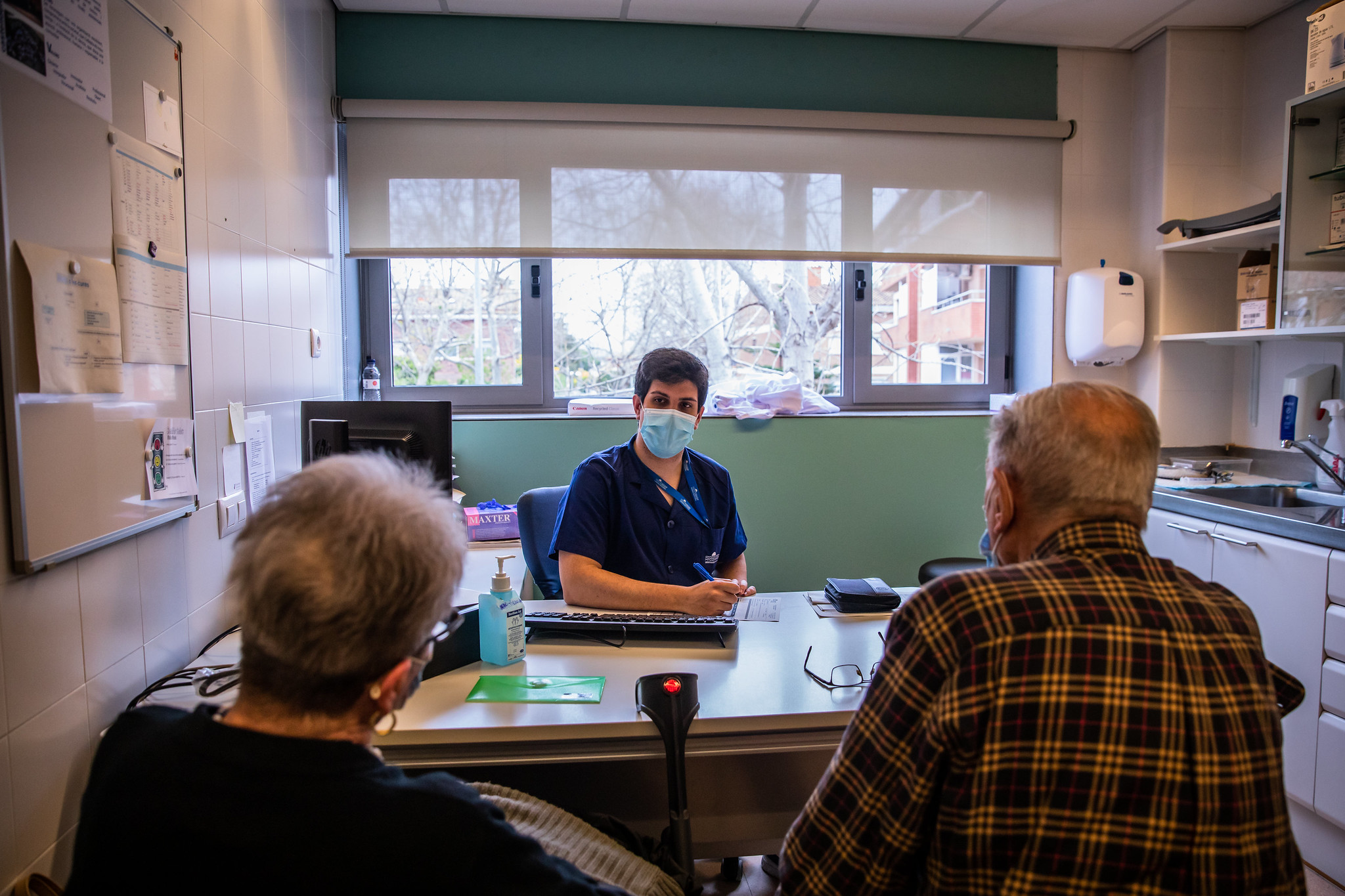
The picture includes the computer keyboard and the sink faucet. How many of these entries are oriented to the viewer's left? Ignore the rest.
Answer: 1

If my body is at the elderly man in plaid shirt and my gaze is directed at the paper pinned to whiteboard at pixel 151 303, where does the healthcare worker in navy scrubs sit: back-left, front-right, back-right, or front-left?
front-right

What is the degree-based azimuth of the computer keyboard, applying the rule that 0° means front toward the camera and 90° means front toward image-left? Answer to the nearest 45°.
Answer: approximately 180°

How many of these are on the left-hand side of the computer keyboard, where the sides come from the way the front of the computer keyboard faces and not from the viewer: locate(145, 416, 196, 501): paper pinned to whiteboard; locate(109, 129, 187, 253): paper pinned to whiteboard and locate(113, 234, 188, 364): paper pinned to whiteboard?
3

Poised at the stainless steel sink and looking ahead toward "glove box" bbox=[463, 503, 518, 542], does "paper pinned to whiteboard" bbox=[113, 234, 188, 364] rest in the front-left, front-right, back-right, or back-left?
front-left

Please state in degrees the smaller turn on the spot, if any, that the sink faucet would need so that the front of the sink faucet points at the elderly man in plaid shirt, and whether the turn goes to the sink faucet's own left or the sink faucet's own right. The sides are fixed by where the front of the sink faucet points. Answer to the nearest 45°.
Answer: approximately 90° to the sink faucet's own left

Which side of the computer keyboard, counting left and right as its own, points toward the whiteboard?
left

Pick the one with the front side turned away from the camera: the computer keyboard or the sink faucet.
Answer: the computer keyboard

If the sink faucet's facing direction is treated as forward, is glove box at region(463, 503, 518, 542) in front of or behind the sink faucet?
in front

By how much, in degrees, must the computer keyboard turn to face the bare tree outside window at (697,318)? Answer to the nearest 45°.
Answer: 0° — it already faces it

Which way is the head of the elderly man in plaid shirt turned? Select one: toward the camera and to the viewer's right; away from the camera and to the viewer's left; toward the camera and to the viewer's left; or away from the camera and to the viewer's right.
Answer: away from the camera and to the viewer's left

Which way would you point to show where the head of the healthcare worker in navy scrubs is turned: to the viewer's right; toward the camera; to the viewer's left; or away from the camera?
toward the camera

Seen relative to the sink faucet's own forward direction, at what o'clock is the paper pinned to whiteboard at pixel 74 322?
The paper pinned to whiteboard is roughly at 12 o'clock from the sink faucet.

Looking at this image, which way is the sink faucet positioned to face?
to the viewer's left

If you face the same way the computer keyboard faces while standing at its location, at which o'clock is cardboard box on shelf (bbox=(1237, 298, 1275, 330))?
The cardboard box on shelf is roughly at 2 o'clock from the computer keyboard.

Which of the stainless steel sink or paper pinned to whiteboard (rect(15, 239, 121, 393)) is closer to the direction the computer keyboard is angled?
the stainless steel sink
